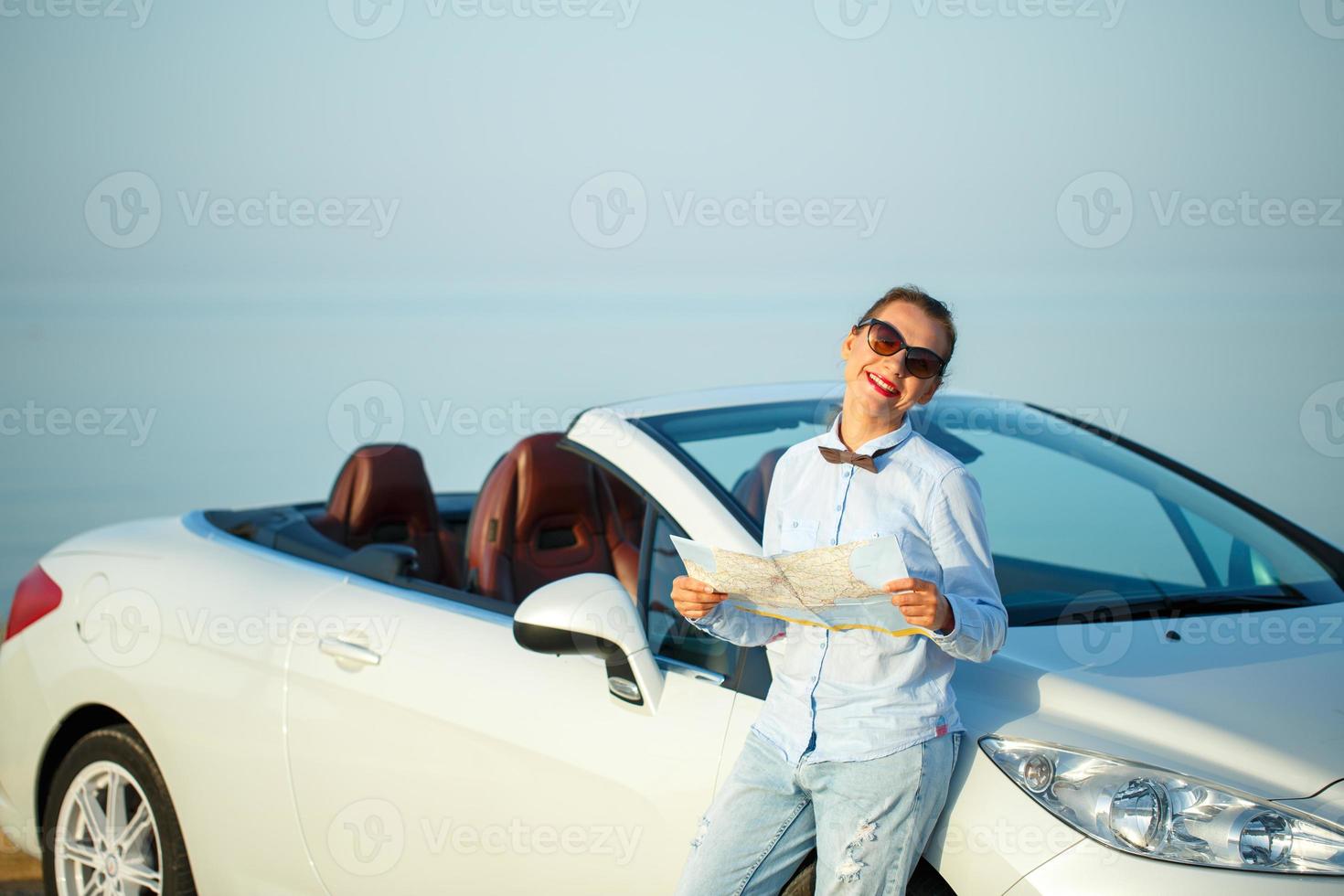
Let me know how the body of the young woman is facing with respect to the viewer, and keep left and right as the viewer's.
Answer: facing the viewer and to the left of the viewer

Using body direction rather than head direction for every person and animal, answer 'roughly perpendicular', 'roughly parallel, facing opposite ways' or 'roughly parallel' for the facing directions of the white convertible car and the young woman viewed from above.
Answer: roughly perpendicular

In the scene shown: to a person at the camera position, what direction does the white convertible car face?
facing the viewer and to the right of the viewer

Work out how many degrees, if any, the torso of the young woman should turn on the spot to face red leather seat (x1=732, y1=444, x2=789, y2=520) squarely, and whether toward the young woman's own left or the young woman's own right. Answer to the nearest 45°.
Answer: approximately 135° to the young woman's own right
